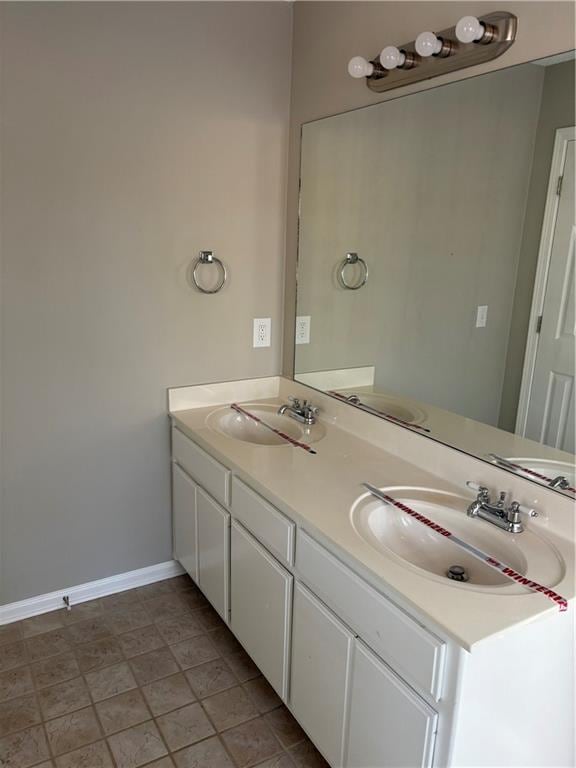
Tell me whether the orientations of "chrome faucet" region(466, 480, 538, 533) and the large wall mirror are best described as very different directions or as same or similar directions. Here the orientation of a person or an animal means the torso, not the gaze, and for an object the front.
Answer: same or similar directions

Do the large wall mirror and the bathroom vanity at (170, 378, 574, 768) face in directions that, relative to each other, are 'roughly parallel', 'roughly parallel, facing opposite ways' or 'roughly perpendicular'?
roughly parallel

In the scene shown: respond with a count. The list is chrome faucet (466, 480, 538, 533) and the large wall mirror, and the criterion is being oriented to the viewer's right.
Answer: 0

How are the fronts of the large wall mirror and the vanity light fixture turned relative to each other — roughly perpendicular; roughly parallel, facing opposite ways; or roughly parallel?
roughly parallel

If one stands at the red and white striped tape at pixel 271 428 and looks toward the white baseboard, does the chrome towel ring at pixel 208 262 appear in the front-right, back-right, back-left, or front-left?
front-right

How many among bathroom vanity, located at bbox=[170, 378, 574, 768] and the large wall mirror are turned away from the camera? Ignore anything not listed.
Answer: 0

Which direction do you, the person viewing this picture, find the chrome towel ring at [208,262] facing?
facing the viewer and to the right of the viewer

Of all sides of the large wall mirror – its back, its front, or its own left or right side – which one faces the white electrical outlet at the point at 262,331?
right

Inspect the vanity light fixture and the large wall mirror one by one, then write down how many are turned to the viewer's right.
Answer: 0

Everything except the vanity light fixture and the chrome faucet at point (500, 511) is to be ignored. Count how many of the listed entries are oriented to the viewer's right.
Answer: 0

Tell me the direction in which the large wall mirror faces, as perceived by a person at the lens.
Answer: facing the viewer and to the left of the viewer
